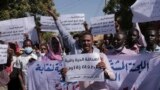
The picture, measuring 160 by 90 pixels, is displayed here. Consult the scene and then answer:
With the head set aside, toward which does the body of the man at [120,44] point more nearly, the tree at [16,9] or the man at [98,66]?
the man

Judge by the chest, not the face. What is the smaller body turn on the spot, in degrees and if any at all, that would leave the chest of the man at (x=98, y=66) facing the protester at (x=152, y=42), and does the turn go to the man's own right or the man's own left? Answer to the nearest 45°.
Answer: approximately 135° to the man's own left

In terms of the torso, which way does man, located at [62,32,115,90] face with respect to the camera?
toward the camera

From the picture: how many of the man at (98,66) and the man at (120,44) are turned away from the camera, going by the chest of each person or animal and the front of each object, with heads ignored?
0

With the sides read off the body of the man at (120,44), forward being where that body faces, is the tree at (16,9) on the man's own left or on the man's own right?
on the man's own right

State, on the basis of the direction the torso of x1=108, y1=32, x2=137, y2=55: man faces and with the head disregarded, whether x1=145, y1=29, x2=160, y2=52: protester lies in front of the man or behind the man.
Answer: behind

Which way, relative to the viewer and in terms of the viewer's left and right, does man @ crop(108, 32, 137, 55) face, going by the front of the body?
facing the viewer and to the left of the viewer
